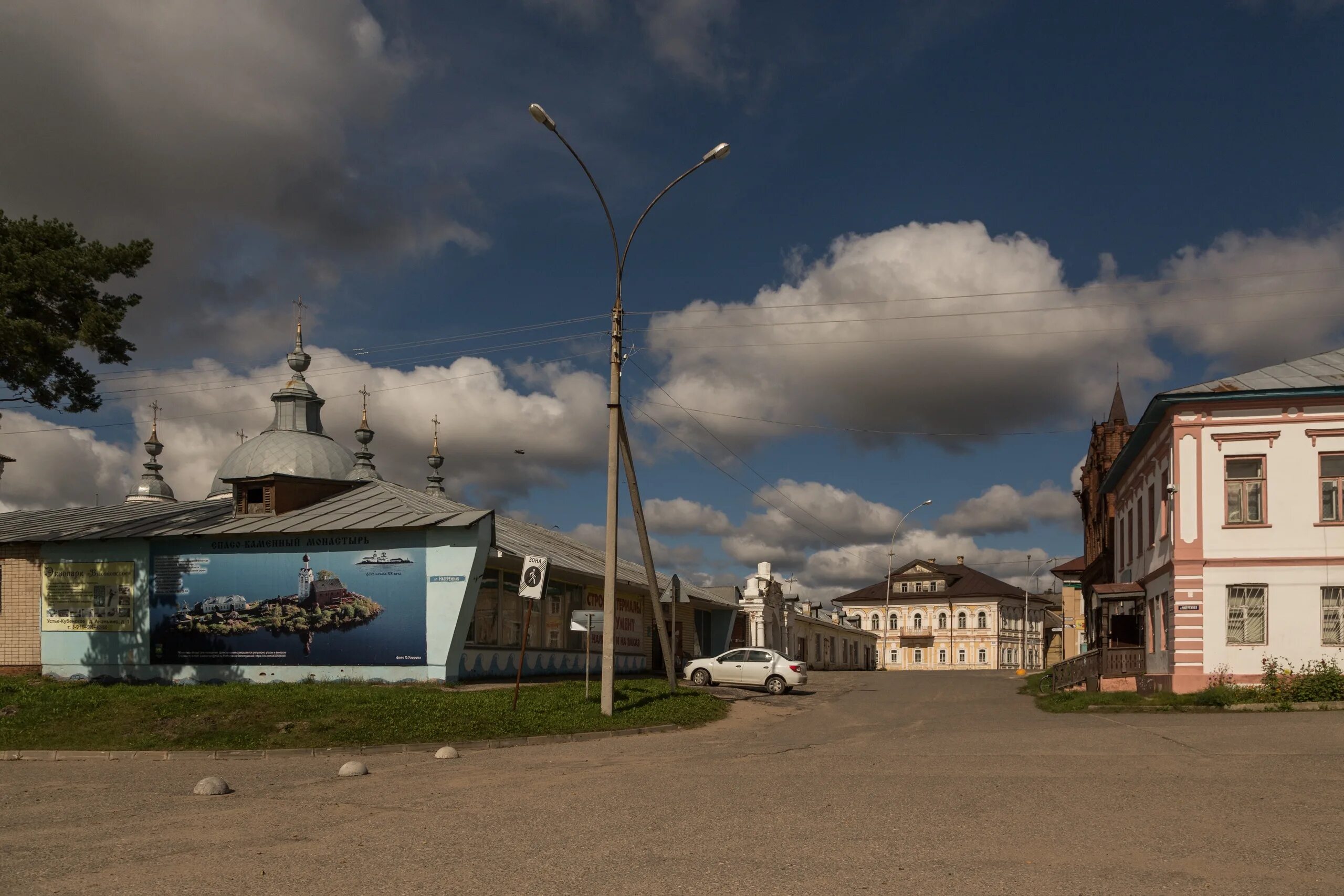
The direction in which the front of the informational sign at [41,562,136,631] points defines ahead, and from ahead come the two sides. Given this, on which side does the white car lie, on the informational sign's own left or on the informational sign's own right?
on the informational sign's own left

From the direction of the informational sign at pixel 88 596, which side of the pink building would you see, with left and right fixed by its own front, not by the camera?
front

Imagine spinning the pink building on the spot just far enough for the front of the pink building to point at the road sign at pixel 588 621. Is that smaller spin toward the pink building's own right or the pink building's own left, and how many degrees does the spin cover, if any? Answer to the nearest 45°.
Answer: approximately 45° to the pink building's own left

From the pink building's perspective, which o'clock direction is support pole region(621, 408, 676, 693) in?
The support pole is roughly at 11 o'clock from the pink building.

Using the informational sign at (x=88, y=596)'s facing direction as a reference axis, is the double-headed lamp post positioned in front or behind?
in front

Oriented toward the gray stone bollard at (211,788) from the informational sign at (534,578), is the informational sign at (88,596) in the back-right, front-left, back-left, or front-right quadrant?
back-right

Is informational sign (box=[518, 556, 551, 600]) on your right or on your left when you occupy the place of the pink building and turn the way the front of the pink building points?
on your left

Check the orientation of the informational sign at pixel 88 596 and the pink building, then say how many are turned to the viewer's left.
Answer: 1

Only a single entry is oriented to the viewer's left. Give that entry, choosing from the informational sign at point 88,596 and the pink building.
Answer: the pink building

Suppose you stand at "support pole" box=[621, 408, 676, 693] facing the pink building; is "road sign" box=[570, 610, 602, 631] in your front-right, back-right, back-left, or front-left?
back-right

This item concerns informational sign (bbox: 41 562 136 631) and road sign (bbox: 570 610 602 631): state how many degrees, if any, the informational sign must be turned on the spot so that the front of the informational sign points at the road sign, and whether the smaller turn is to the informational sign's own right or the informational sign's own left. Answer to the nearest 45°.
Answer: approximately 45° to the informational sign's own left

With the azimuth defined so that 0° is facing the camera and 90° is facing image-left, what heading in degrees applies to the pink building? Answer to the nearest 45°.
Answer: approximately 90°

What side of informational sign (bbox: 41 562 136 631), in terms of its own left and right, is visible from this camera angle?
front

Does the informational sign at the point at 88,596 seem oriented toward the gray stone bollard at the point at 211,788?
yes
